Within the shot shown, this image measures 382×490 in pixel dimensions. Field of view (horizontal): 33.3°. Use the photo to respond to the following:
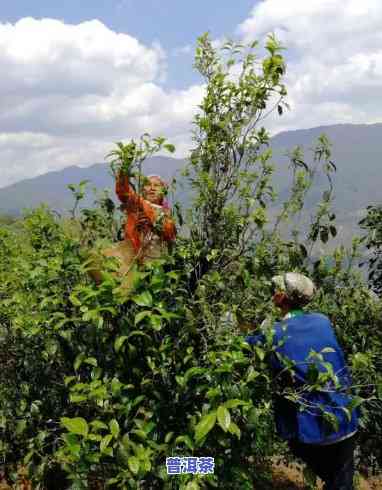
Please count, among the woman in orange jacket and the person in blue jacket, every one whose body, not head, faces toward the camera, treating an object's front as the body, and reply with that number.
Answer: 1

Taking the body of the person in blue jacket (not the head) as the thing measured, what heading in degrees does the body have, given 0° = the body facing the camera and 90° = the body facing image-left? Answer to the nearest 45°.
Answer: approximately 135°
